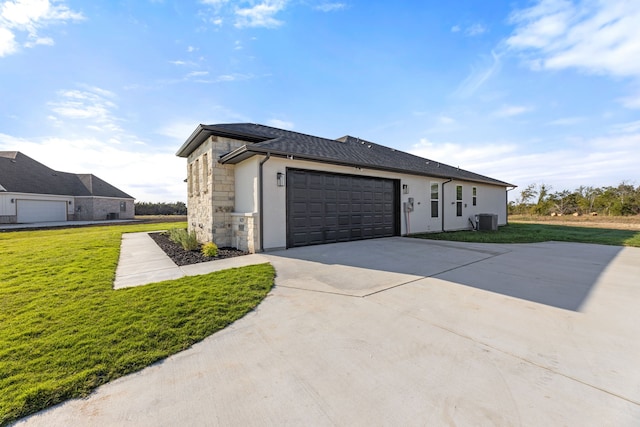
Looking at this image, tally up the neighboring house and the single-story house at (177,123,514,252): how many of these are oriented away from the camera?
0

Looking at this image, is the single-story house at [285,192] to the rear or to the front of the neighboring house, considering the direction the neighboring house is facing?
to the front
